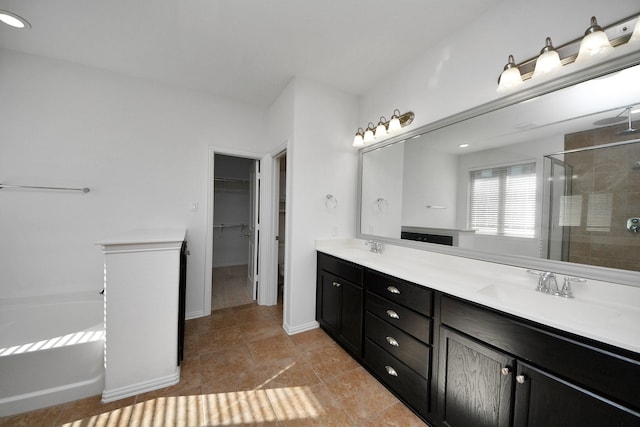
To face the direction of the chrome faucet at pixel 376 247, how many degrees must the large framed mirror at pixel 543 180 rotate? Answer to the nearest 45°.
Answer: approximately 45° to its right

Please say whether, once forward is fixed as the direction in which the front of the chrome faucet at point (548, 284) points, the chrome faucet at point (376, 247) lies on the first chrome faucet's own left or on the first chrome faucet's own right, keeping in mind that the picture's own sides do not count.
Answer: on the first chrome faucet's own right

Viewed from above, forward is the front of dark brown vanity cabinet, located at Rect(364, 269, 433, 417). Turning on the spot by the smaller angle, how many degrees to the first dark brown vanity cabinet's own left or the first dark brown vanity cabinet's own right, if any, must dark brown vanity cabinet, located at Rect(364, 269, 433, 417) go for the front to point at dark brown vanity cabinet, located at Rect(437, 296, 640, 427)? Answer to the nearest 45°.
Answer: approximately 90° to the first dark brown vanity cabinet's own left

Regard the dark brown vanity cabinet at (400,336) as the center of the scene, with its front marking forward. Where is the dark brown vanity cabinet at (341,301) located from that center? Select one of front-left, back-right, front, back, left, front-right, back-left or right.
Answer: right

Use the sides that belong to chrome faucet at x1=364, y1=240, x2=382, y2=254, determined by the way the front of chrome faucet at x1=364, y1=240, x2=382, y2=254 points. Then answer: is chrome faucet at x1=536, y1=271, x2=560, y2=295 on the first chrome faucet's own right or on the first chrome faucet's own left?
on the first chrome faucet's own left

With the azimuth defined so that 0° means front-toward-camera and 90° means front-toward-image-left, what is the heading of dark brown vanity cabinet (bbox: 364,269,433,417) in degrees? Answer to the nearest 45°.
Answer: approximately 45°

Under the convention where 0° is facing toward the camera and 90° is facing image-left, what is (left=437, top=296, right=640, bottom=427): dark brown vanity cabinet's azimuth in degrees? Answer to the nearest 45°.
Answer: approximately 45°

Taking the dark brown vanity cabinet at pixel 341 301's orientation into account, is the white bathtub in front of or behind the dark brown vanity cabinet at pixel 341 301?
in front

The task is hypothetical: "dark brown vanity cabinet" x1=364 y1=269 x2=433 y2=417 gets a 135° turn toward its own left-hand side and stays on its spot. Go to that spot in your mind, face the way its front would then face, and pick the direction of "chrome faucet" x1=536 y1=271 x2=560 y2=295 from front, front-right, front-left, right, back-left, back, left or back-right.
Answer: front

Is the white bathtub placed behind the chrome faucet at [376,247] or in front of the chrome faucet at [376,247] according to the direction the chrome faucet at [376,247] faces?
in front

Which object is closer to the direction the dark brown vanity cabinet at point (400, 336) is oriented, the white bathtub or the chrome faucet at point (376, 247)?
the white bathtub

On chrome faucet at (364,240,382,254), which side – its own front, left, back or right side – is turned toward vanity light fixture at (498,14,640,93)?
left
